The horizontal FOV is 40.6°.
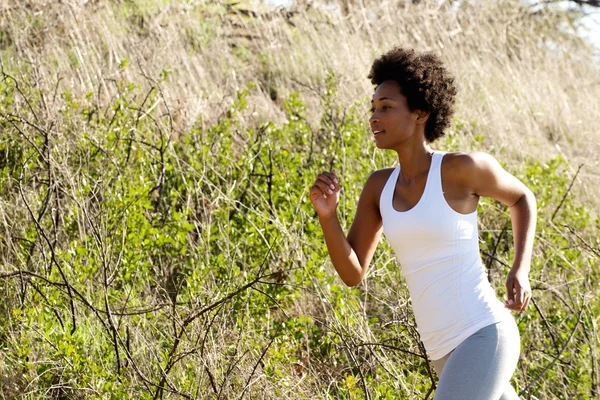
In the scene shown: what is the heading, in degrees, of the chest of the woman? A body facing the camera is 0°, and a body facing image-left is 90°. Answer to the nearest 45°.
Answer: approximately 45°
